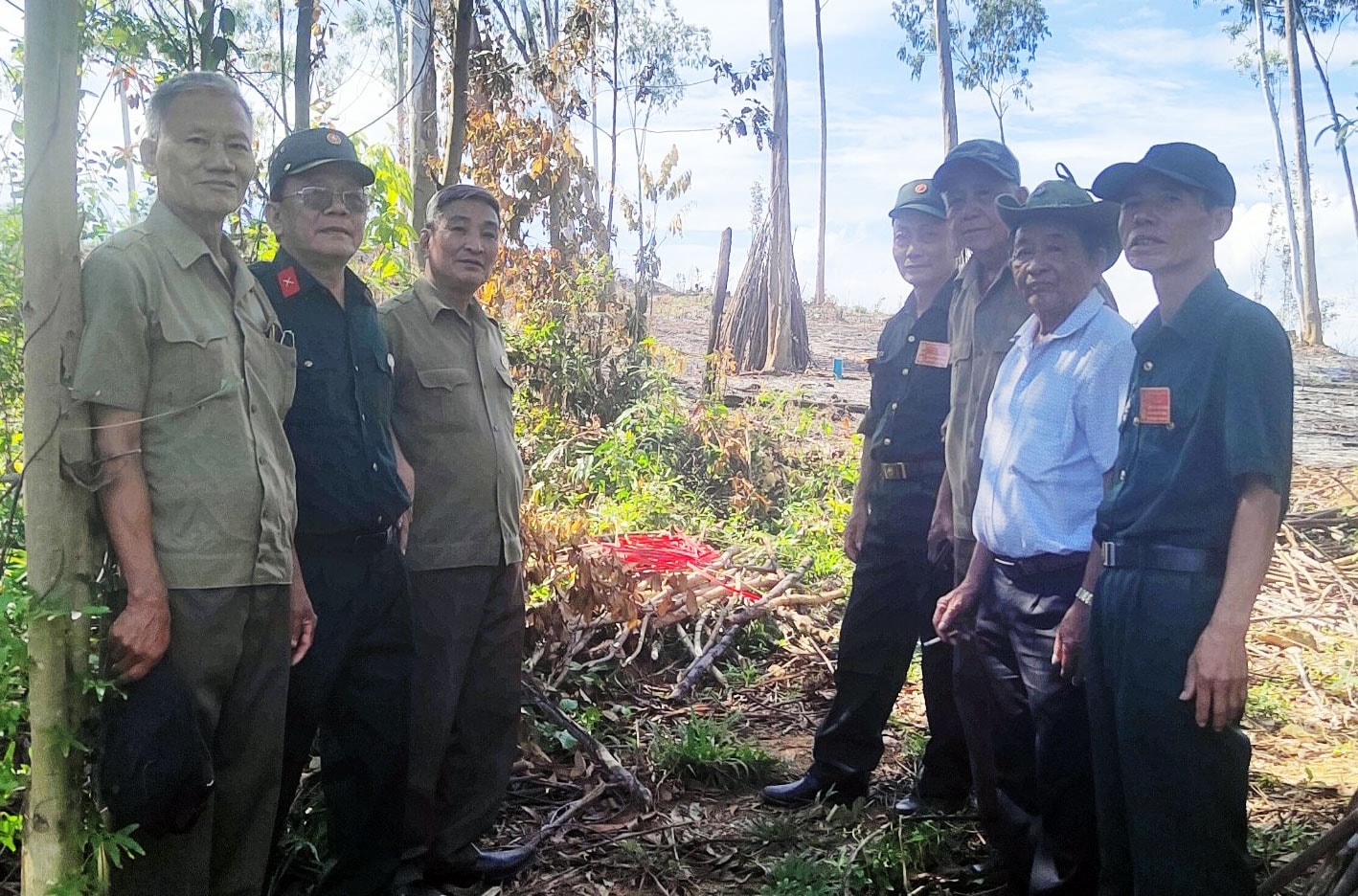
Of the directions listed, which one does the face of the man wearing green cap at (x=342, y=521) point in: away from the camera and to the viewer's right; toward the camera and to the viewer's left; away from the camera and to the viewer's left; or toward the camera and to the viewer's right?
toward the camera and to the viewer's right

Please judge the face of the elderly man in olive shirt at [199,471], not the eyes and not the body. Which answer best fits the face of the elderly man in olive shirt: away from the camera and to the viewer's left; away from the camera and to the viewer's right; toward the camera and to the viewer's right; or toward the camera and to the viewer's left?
toward the camera and to the viewer's right

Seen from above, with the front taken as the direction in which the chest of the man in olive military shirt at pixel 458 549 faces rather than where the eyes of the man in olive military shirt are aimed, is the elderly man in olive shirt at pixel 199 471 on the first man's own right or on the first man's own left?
on the first man's own right

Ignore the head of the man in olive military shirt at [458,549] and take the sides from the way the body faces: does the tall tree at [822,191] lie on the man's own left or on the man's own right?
on the man's own left

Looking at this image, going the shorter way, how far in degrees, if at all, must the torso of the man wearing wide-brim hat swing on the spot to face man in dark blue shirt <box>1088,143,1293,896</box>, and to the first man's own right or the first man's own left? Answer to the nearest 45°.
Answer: approximately 90° to the first man's own left

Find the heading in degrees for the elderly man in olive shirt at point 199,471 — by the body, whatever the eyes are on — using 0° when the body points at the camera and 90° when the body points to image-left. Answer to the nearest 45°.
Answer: approximately 315°

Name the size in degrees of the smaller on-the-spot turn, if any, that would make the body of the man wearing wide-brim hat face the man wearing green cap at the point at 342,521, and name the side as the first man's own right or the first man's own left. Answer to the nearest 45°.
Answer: approximately 45° to the first man's own right

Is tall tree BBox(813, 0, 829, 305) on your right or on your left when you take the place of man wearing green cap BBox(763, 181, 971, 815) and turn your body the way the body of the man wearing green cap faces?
on your right

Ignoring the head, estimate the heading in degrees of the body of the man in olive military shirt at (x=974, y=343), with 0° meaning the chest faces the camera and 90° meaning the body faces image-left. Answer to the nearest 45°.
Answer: approximately 45°
